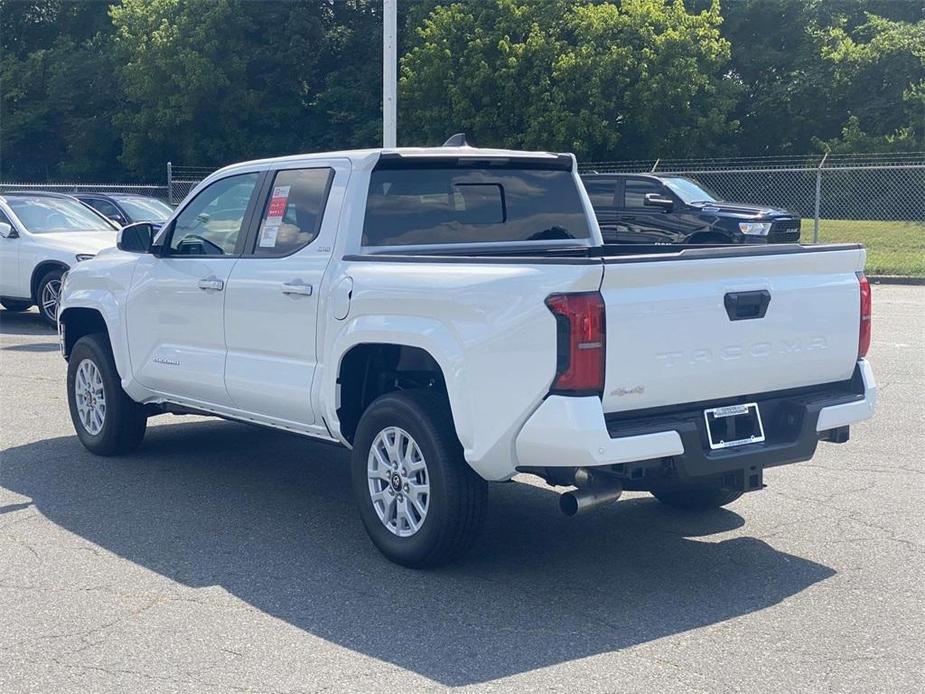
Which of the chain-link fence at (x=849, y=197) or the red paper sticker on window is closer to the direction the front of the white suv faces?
the red paper sticker on window

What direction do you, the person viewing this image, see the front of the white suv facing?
facing the viewer and to the right of the viewer

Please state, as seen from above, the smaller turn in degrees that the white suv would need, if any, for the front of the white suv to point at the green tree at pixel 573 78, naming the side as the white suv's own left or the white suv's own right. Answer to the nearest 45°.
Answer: approximately 90° to the white suv's own left

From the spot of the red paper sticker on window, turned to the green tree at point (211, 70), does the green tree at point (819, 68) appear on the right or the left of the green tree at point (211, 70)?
right

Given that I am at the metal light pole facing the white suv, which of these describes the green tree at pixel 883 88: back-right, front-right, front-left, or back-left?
back-right

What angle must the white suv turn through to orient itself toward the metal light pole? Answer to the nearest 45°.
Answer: approximately 45° to its left

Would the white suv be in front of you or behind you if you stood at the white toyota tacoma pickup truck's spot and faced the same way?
in front

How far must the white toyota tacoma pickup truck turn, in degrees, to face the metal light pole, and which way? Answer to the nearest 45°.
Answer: approximately 45° to its right

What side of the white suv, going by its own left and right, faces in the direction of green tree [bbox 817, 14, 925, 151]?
left

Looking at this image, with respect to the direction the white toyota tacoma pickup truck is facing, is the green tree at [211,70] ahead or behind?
ahead

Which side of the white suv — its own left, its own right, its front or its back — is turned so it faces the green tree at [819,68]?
left

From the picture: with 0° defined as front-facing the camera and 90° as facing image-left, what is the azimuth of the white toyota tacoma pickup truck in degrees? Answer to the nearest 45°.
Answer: approximately 135°

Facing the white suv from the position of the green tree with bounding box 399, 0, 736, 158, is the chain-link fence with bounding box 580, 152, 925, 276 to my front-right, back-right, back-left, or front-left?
front-left

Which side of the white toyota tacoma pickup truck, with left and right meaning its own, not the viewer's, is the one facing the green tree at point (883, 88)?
right

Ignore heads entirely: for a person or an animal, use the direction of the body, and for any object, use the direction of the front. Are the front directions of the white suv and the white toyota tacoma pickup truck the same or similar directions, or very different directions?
very different directions
